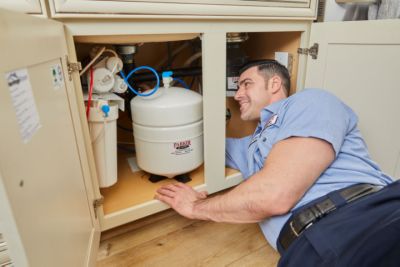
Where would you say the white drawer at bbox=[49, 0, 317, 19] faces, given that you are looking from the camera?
facing the viewer

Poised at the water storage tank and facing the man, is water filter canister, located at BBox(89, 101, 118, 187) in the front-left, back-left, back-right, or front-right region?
back-right
